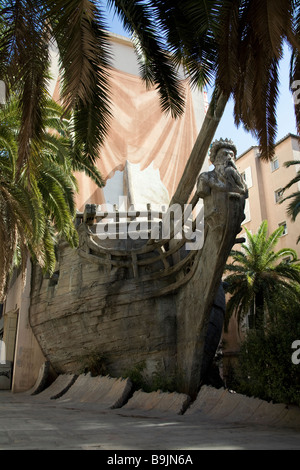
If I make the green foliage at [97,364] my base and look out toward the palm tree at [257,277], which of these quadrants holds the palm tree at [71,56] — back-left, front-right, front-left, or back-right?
back-right

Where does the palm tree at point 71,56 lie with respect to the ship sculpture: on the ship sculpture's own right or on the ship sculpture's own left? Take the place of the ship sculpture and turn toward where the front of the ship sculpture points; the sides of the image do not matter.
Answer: on the ship sculpture's own right

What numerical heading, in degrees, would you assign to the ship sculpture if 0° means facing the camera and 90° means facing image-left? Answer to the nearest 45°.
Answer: approximately 315°

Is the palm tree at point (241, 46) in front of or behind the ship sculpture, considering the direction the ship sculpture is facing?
in front

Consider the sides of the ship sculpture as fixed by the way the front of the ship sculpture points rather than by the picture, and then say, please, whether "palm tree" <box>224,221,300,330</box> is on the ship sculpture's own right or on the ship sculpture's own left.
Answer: on the ship sculpture's own left
